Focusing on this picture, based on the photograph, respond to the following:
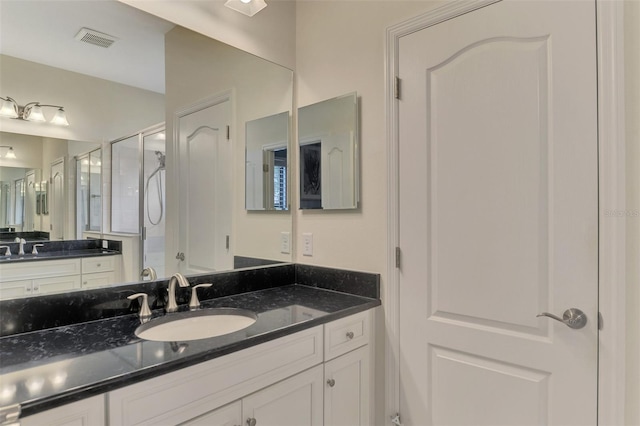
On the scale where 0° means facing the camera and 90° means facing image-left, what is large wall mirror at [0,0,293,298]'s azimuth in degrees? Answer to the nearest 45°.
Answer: approximately 315°

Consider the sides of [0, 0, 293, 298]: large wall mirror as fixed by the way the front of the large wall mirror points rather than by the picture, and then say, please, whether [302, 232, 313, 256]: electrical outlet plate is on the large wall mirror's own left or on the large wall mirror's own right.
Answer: on the large wall mirror's own left

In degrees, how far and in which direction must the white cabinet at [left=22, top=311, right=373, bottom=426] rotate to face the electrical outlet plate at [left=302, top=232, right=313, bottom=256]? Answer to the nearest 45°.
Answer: approximately 90° to its left

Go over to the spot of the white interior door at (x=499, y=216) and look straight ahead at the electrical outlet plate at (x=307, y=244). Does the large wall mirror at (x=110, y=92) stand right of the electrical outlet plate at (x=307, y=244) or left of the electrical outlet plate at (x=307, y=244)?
left

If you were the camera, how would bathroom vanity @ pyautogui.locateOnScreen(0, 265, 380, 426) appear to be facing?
facing the viewer and to the right of the viewer

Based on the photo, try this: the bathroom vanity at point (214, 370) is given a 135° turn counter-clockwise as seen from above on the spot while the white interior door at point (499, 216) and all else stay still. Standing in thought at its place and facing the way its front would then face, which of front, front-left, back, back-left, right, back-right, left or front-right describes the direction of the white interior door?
right
